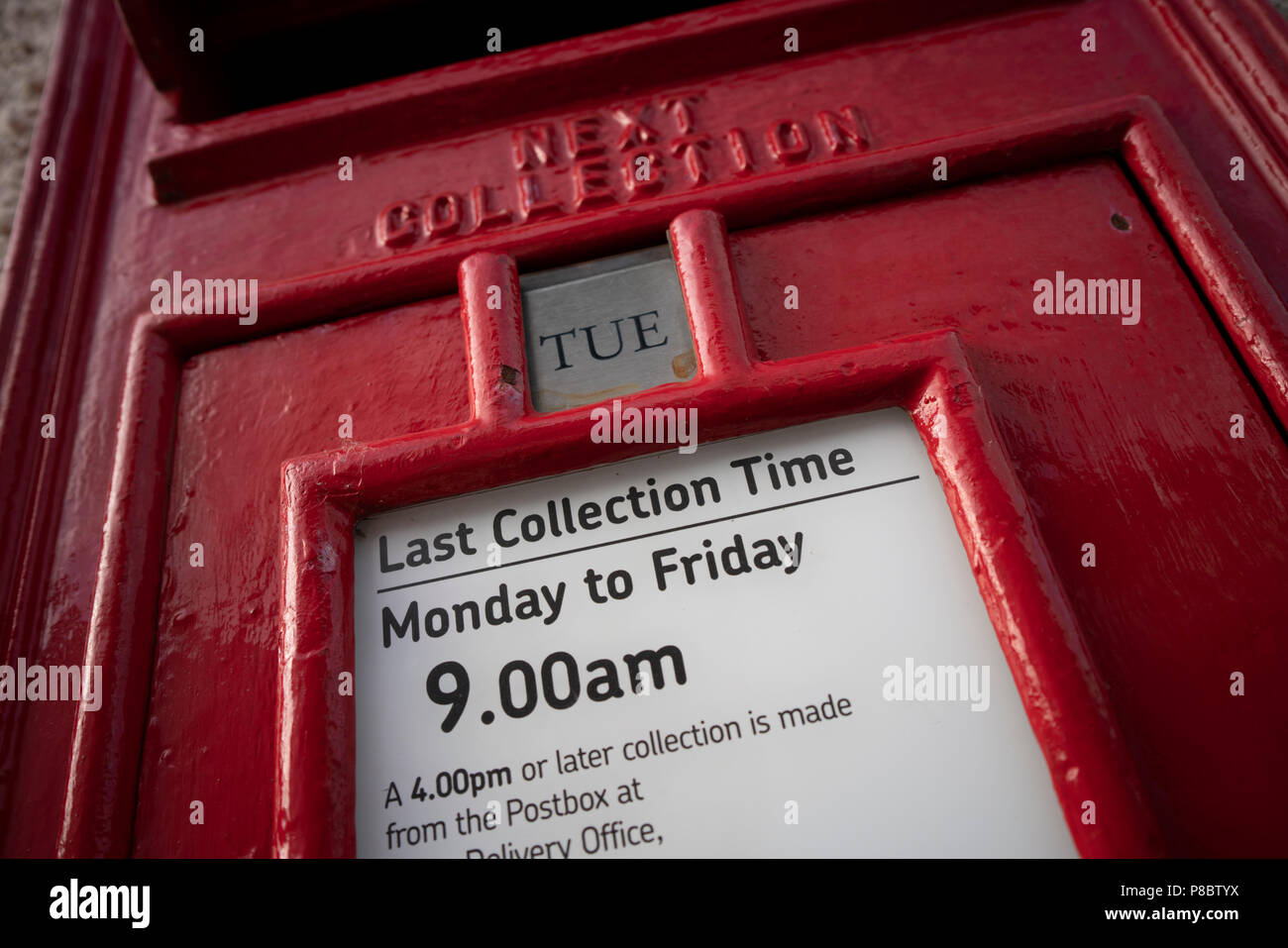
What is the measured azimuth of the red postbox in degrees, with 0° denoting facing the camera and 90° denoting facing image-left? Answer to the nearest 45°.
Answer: approximately 0°
